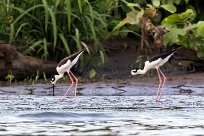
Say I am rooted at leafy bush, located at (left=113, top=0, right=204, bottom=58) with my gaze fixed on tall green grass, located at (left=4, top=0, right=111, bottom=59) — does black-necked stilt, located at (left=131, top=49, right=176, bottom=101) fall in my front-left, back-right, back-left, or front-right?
front-left

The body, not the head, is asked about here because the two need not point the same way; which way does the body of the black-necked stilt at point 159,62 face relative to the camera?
to the viewer's left

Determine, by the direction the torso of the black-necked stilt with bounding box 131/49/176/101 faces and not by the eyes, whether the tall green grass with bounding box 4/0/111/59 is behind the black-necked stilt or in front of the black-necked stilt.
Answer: in front

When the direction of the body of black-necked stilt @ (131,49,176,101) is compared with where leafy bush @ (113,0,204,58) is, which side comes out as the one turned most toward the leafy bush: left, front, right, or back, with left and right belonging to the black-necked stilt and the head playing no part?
right

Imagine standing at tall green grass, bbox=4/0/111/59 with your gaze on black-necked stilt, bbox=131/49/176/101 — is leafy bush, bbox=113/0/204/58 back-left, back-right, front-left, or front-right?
front-left

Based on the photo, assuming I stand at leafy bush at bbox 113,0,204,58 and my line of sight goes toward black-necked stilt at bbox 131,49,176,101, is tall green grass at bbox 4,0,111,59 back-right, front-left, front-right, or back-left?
front-right
